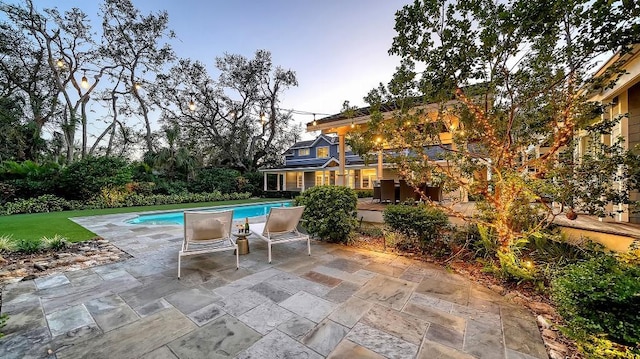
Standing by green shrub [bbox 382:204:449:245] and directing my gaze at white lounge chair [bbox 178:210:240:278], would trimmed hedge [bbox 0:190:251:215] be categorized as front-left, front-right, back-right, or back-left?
front-right

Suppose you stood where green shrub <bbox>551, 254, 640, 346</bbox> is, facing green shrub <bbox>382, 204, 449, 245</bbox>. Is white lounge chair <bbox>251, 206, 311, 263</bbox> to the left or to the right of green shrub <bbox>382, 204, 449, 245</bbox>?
left

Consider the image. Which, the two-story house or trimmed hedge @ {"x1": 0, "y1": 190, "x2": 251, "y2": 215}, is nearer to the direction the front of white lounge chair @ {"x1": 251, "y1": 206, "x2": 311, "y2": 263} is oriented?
the trimmed hedge
